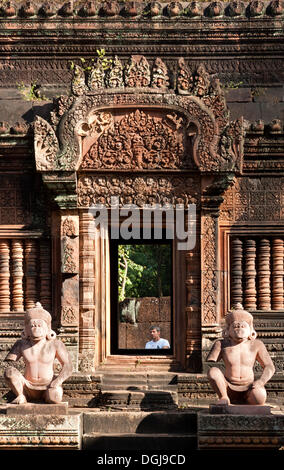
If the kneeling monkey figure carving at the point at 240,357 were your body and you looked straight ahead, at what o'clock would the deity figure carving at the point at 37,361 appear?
the deity figure carving at the point at 37,361 is roughly at 3 o'clock from the kneeling monkey figure carving at the point at 240,357.

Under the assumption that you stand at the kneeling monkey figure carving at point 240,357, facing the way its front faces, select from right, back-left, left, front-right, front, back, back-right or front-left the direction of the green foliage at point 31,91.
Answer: back-right

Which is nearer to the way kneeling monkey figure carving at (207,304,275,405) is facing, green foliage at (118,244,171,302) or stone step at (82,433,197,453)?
the stone step

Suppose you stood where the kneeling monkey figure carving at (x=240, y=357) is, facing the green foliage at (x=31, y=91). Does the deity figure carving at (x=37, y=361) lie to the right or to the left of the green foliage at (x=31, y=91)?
left

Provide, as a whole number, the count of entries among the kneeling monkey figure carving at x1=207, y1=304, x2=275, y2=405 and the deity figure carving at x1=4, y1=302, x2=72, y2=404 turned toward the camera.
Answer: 2

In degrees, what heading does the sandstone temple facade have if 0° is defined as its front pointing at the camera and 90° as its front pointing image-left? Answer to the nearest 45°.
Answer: approximately 0°

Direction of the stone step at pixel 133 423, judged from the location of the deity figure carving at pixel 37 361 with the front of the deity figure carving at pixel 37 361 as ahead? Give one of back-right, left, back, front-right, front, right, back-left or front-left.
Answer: left

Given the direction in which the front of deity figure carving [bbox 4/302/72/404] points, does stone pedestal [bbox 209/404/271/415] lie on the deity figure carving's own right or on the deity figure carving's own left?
on the deity figure carving's own left

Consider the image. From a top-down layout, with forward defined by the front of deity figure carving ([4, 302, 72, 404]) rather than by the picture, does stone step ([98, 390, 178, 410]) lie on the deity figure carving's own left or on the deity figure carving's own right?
on the deity figure carving's own left
